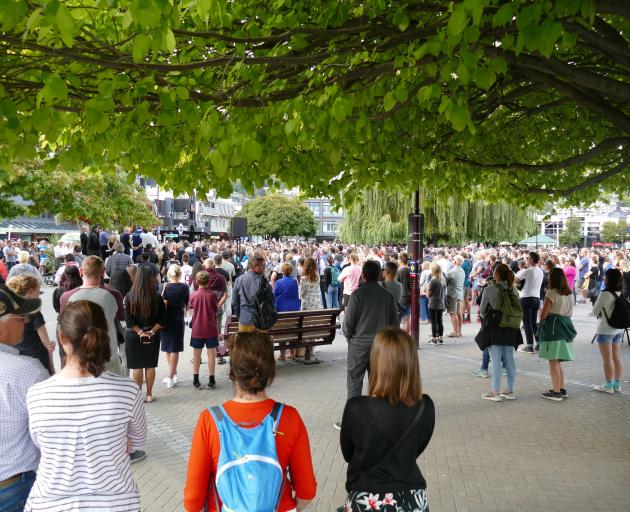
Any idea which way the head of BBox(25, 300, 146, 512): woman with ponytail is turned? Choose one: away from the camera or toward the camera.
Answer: away from the camera

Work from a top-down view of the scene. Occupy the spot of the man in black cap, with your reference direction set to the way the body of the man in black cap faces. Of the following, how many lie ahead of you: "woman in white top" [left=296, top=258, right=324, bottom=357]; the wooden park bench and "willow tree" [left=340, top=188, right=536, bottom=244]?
3

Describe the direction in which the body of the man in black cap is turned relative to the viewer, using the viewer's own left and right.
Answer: facing away from the viewer and to the right of the viewer

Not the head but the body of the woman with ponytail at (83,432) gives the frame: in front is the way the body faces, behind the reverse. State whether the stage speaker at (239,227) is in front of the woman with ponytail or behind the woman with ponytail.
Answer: in front

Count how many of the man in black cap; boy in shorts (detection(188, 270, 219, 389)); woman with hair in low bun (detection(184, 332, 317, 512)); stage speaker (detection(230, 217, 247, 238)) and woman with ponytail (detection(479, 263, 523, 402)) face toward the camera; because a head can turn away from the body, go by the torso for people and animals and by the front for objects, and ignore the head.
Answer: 1

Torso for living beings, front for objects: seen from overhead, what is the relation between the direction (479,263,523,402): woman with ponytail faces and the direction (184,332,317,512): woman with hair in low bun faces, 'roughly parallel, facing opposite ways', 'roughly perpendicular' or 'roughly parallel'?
roughly parallel

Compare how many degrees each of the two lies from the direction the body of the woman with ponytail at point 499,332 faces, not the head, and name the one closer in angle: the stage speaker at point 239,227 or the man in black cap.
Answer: the stage speaker

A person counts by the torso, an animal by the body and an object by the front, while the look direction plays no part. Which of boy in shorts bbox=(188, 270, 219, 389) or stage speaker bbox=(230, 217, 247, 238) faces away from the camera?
the boy in shorts

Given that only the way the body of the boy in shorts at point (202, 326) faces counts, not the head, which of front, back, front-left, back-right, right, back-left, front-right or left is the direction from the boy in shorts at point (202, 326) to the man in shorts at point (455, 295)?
front-right

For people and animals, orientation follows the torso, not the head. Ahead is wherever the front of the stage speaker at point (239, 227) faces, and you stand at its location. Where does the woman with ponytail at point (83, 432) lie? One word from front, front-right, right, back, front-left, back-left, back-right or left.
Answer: front

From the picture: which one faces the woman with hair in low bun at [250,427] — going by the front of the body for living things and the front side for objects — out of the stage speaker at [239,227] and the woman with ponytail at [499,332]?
the stage speaker

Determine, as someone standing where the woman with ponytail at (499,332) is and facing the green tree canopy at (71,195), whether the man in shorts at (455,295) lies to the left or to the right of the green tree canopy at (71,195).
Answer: right

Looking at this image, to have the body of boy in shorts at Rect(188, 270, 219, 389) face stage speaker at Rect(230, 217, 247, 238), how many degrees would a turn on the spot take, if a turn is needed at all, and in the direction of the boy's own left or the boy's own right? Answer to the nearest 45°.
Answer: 0° — they already face it

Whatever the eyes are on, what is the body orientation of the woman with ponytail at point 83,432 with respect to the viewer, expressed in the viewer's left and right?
facing away from the viewer

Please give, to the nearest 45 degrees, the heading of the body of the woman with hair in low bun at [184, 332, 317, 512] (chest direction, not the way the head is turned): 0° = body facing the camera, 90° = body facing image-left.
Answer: approximately 180°

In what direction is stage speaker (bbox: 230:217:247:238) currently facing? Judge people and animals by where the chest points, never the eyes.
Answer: toward the camera

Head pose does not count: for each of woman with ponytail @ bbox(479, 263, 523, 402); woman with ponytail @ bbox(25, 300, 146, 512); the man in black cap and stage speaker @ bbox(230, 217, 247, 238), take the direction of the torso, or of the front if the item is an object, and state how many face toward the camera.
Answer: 1

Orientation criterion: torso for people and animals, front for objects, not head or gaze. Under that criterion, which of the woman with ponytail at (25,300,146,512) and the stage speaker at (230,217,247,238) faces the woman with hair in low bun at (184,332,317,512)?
the stage speaker

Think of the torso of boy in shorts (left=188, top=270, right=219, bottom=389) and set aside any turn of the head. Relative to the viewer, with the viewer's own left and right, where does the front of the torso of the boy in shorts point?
facing away from the viewer

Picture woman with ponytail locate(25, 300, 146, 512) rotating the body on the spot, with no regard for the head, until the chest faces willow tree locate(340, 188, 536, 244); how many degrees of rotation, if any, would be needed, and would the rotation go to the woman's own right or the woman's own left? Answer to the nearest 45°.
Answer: approximately 45° to the woman's own right

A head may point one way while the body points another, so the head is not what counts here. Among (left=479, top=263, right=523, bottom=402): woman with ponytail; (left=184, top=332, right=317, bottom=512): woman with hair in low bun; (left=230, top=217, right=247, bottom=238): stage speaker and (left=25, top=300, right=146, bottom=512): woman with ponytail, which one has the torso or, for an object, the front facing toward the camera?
the stage speaker
